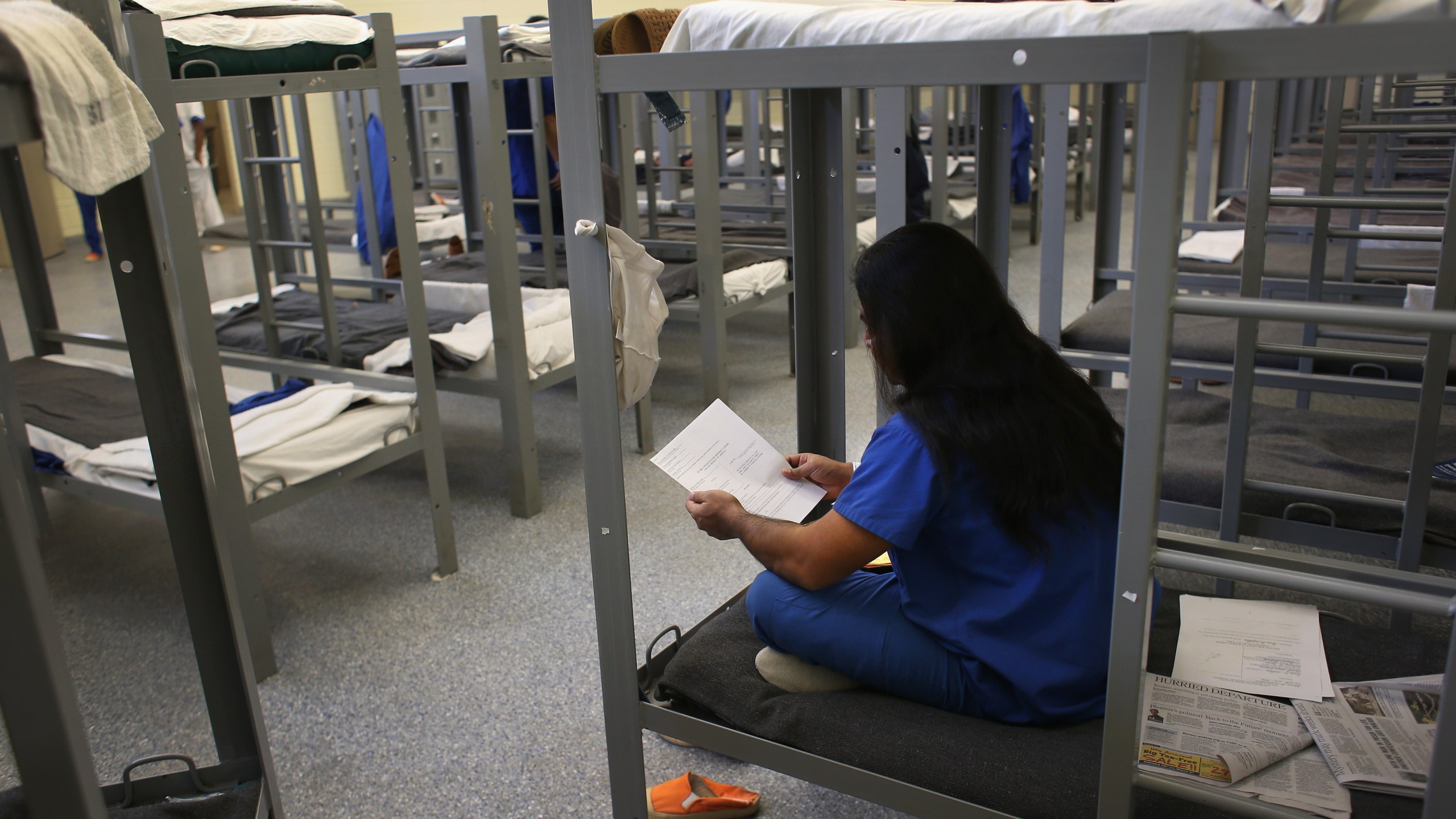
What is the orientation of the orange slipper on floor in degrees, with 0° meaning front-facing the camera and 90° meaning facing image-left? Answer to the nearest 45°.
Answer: approximately 90°

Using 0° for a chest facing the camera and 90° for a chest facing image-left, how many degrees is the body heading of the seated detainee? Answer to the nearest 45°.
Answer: approximately 135°

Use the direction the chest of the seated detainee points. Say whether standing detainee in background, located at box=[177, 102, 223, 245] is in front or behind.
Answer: in front

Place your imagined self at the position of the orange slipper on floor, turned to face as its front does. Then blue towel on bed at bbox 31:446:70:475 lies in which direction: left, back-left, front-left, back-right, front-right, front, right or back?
front-right

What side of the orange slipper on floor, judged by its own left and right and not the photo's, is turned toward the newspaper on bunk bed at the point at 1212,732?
back

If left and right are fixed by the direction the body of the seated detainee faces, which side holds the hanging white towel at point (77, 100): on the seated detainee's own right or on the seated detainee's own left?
on the seated detainee's own left

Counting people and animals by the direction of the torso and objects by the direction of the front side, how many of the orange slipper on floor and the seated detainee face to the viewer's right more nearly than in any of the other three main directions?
0

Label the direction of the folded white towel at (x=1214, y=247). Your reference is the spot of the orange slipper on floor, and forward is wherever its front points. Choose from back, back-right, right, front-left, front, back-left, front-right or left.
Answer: back-right

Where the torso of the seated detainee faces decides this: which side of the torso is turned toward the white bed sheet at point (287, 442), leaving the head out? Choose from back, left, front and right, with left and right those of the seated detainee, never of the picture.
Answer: front

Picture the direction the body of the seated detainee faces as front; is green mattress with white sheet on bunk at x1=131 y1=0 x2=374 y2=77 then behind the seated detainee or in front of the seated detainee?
in front

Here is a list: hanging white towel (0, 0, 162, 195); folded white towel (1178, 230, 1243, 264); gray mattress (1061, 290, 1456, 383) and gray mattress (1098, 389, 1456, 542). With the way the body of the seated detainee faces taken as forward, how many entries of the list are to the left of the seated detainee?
1

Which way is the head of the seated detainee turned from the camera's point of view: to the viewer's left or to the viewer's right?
to the viewer's left
